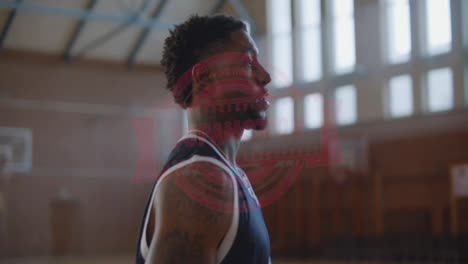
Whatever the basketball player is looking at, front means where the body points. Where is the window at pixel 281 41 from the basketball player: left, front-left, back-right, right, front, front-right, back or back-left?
left

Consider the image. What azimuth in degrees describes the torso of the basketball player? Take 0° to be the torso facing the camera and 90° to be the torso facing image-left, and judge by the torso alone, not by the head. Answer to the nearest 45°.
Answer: approximately 270°

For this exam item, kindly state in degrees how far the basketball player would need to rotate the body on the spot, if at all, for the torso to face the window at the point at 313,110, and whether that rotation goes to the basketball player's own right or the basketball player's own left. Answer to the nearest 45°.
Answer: approximately 90° to the basketball player's own left

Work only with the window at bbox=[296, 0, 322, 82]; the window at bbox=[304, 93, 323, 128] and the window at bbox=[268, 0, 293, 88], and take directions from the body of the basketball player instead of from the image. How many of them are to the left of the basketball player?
3

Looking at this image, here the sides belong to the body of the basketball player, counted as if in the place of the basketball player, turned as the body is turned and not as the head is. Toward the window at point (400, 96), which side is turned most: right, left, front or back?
left

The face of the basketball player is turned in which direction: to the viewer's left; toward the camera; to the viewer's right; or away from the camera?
to the viewer's right

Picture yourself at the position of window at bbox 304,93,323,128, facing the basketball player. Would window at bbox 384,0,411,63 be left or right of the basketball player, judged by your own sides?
left

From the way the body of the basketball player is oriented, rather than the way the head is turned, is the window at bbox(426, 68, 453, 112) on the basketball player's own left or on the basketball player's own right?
on the basketball player's own left
